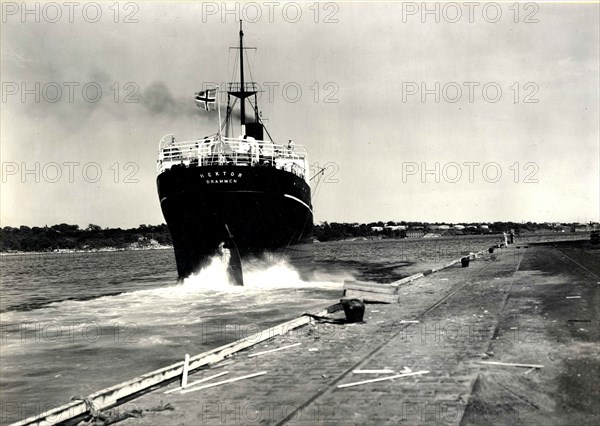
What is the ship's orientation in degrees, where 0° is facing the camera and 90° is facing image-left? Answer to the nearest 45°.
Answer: approximately 180°

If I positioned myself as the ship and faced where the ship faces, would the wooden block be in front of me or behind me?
behind
